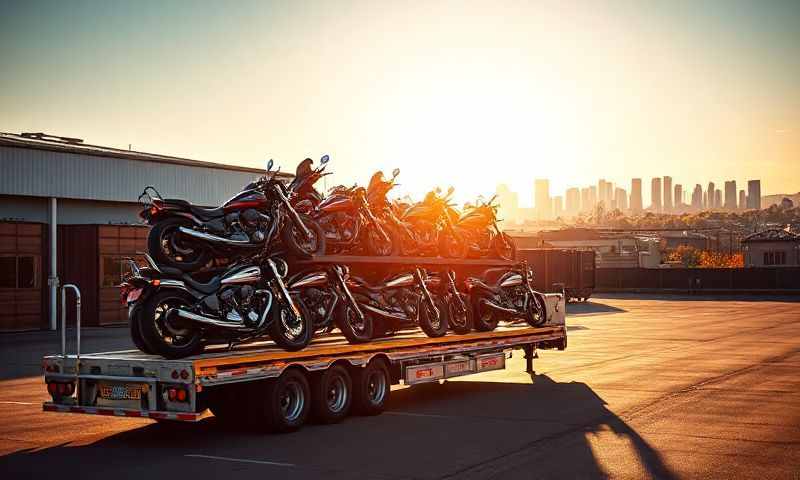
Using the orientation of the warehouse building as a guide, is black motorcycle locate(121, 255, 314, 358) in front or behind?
in front

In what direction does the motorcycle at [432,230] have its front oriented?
to the viewer's right

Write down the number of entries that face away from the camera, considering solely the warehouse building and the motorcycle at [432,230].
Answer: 0

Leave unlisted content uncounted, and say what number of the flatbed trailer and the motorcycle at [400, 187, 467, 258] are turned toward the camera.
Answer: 0

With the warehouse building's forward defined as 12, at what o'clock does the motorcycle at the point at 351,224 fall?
The motorcycle is roughly at 1 o'clock from the warehouse building.

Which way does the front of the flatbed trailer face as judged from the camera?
facing away from the viewer and to the right of the viewer

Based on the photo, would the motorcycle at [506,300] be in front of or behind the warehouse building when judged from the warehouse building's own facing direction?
in front

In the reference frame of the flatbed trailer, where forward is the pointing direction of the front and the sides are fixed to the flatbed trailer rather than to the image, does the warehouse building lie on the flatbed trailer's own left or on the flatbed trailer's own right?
on the flatbed trailer's own left

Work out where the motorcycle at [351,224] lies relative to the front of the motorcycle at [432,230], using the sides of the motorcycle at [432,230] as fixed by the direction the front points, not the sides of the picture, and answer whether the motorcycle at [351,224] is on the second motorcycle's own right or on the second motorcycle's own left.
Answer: on the second motorcycle's own right
